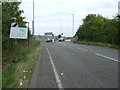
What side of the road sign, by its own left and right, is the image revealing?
front
